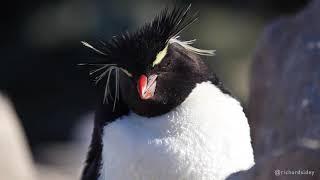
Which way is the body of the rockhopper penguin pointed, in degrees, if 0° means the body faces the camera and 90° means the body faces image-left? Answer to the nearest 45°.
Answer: approximately 0°

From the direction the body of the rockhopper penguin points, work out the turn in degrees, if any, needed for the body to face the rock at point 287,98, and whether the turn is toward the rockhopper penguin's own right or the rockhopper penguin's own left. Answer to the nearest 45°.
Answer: approximately 135° to the rockhopper penguin's own left
